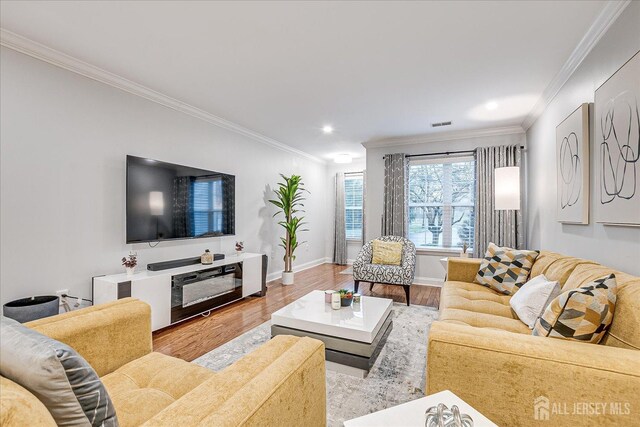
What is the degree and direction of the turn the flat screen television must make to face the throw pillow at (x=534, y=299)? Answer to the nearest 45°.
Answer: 0° — it already faces it

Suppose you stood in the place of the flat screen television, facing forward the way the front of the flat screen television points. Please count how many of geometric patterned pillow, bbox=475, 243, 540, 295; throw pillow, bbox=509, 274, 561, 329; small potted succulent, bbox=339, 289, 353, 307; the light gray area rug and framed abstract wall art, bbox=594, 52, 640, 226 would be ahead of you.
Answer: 5

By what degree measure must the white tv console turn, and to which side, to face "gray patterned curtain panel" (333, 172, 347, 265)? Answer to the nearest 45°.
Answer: approximately 90° to its left

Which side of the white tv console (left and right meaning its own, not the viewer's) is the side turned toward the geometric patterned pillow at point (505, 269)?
front

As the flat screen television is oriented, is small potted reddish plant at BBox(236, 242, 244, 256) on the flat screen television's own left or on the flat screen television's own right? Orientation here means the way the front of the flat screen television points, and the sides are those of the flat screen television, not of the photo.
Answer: on the flat screen television's own left

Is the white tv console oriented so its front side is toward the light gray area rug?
yes

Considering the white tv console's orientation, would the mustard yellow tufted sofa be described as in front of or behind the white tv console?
in front

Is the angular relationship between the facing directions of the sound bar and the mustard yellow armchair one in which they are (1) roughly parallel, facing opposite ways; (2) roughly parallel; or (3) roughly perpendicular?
roughly perpendicular

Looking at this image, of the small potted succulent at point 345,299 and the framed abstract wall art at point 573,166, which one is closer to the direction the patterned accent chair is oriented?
the small potted succulent

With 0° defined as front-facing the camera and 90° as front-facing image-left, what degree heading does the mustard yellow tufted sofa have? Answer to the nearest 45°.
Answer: approximately 90°

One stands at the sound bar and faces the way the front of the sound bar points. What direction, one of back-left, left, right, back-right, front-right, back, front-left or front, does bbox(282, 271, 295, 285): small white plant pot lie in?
left

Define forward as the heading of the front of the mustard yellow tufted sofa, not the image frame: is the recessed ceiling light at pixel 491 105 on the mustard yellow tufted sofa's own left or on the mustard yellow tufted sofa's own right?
on the mustard yellow tufted sofa's own right

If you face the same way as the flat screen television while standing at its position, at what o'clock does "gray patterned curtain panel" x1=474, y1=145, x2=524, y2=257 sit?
The gray patterned curtain panel is roughly at 11 o'clock from the flat screen television.

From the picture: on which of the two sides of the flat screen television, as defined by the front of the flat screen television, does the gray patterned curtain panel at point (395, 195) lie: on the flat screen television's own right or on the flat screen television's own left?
on the flat screen television's own left
